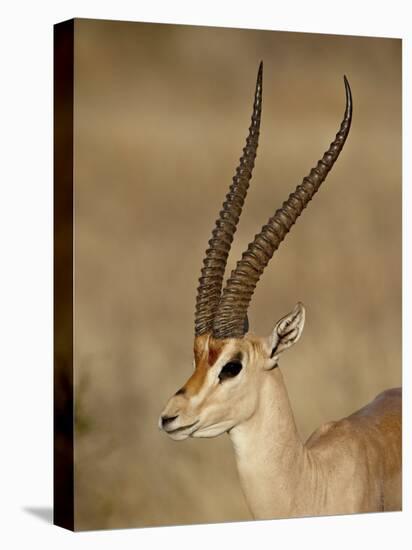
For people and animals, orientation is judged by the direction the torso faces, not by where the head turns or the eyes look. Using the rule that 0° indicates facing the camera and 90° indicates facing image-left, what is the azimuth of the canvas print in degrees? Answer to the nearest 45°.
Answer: approximately 315°
